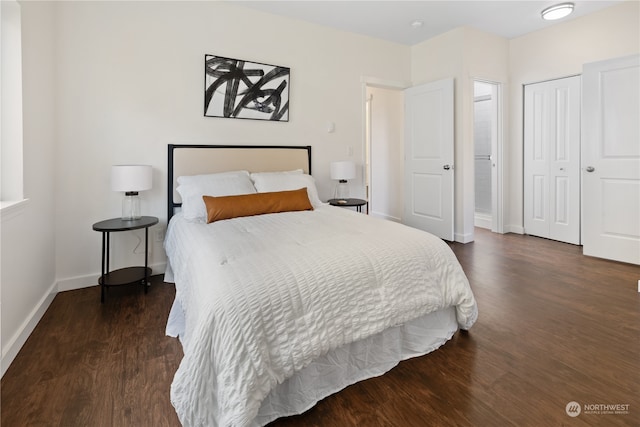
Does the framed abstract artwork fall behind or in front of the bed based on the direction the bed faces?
behind

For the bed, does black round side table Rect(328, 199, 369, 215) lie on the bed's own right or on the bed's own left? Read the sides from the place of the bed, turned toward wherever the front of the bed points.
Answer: on the bed's own left

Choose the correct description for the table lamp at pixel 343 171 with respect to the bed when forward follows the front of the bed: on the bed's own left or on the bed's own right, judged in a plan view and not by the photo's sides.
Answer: on the bed's own left

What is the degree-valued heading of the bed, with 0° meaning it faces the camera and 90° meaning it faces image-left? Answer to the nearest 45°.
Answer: approximately 315°
